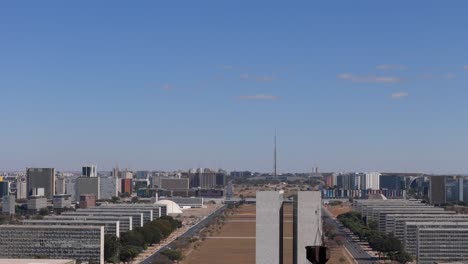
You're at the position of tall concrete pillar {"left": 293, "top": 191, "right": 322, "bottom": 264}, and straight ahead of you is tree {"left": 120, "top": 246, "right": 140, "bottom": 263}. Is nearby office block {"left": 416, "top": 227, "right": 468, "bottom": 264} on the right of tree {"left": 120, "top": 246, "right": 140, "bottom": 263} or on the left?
right

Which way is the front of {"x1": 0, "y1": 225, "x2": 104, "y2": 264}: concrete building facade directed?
toward the camera

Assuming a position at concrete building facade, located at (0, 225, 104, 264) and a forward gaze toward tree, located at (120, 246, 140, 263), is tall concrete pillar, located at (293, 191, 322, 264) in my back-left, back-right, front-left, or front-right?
front-right

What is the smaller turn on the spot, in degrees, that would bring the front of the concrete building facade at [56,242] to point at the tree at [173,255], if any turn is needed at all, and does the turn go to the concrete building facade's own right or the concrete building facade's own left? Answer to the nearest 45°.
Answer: approximately 90° to the concrete building facade's own left

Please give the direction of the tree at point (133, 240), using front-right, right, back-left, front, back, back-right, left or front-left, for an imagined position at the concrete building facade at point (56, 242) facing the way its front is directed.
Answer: back-left

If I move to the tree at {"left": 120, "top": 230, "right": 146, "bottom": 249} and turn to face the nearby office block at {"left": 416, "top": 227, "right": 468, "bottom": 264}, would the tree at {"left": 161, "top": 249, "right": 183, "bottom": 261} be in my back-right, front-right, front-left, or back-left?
front-right

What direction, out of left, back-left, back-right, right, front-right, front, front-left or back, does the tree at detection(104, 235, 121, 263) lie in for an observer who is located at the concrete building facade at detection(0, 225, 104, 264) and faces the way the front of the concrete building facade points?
left

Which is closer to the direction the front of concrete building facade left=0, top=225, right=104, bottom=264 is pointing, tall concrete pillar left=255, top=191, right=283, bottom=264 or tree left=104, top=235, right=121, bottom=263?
the tall concrete pillar

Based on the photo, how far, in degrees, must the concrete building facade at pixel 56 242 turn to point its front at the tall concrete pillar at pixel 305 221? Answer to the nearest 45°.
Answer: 0° — it already faces it

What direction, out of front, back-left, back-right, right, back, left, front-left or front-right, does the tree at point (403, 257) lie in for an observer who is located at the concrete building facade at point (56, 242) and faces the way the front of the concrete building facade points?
left

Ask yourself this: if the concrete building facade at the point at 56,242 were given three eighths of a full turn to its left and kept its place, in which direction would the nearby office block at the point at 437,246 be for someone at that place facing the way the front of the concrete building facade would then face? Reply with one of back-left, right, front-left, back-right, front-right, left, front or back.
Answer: front-right
